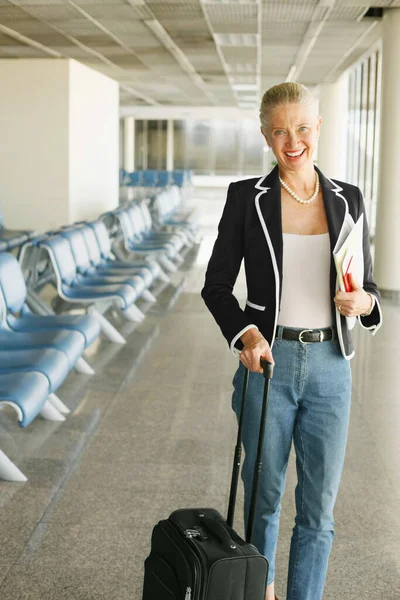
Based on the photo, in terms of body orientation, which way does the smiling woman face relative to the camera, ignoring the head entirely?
toward the camera

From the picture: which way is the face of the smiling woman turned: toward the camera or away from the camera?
toward the camera

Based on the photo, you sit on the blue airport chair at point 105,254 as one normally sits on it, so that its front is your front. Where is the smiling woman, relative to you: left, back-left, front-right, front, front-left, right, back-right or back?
right

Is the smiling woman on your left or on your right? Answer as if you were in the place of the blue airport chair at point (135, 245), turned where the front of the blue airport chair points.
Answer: on your right

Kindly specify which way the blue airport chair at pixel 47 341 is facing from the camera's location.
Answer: facing to the right of the viewer

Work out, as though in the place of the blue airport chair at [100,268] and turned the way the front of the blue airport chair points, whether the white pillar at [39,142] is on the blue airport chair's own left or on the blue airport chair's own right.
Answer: on the blue airport chair's own left

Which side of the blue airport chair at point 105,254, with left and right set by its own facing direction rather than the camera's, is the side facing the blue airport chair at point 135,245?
left

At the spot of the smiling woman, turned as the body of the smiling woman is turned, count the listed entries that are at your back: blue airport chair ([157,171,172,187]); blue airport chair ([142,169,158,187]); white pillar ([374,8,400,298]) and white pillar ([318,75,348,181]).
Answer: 4

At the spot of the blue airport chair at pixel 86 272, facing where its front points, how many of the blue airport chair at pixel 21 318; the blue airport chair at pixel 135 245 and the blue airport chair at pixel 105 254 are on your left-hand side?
2

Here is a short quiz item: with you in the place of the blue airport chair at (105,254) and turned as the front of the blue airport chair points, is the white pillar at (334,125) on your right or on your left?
on your left

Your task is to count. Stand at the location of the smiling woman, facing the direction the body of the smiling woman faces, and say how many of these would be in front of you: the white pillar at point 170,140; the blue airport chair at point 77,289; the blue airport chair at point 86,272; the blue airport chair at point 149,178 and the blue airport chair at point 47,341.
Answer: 0

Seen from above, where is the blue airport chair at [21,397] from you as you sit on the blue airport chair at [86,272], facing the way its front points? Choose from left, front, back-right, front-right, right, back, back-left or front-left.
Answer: right

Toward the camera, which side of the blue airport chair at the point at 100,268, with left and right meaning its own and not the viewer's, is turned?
right

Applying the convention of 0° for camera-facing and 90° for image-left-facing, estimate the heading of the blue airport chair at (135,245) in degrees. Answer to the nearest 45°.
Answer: approximately 270°

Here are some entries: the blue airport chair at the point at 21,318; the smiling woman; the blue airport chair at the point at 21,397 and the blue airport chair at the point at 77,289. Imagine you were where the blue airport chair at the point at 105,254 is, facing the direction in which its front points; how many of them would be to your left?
0

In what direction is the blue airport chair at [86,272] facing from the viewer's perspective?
to the viewer's right

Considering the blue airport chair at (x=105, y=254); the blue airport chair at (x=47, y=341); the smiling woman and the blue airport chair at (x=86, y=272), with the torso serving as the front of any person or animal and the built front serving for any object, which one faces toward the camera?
the smiling woman

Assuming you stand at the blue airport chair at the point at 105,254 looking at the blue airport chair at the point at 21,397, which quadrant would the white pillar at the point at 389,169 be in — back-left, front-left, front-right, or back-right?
back-left

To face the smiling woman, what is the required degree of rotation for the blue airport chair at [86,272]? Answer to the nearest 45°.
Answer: approximately 90° to its right

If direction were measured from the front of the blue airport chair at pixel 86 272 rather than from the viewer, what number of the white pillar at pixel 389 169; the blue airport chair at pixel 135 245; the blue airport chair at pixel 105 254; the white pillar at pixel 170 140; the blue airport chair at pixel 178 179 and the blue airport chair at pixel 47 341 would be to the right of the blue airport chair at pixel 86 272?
1

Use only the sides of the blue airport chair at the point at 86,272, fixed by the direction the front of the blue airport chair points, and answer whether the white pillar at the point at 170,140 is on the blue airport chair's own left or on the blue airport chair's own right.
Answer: on the blue airport chair's own left

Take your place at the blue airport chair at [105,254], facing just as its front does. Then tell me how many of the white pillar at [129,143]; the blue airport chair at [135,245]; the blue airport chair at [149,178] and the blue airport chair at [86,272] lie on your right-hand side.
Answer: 1

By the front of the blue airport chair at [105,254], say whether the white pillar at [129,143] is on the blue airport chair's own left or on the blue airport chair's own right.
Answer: on the blue airport chair's own left
